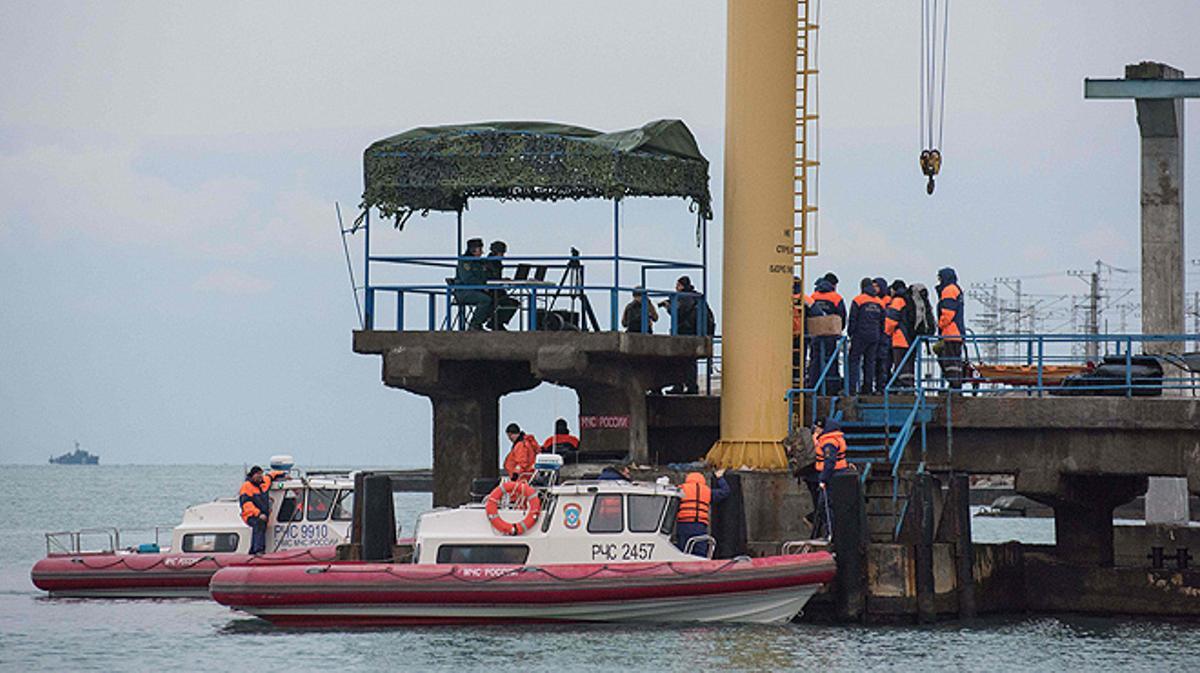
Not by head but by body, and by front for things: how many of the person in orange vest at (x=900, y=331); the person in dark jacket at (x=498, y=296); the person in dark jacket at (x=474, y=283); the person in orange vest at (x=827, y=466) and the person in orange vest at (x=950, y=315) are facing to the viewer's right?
2

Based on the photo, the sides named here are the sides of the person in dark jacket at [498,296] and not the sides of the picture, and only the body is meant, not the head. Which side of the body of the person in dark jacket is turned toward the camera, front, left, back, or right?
right

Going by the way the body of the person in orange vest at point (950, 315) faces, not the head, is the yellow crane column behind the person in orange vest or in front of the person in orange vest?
in front

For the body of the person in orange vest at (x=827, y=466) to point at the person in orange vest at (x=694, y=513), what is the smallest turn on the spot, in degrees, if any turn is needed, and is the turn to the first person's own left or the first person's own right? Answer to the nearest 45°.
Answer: approximately 45° to the first person's own left

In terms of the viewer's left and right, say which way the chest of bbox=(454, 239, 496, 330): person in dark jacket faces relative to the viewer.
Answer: facing to the right of the viewer

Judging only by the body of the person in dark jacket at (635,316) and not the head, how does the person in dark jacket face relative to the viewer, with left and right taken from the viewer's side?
facing away from the viewer

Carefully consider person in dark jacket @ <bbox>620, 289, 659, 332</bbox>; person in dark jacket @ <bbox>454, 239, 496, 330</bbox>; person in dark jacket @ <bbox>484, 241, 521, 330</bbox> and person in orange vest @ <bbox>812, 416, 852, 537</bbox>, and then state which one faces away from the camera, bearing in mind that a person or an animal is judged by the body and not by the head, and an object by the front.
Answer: person in dark jacket @ <bbox>620, 289, 659, 332</bbox>

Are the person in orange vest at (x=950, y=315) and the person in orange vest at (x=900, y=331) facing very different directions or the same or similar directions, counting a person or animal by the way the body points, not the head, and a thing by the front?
same or similar directions

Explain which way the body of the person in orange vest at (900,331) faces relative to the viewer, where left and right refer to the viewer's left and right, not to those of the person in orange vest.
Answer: facing to the left of the viewer

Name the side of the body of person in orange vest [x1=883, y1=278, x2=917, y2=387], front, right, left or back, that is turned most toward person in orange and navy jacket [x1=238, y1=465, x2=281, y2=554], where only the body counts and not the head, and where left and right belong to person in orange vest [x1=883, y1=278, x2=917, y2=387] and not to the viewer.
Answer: front

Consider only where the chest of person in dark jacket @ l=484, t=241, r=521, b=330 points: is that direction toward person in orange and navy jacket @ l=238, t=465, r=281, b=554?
no

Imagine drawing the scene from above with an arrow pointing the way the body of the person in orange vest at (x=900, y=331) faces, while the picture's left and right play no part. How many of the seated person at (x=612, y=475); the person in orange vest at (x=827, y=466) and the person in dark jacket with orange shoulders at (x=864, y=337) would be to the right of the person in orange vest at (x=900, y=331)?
0

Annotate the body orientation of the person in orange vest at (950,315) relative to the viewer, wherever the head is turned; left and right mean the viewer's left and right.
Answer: facing to the left of the viewer

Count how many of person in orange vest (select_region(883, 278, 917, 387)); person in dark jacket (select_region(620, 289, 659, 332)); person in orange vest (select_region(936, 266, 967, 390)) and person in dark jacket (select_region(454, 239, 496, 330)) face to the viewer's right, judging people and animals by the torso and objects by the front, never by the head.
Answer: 1

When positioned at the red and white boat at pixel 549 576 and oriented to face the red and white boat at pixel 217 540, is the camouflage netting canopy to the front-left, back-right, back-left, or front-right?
front-right

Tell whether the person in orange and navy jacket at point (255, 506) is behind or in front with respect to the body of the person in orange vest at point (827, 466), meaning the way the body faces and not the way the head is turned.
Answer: in front

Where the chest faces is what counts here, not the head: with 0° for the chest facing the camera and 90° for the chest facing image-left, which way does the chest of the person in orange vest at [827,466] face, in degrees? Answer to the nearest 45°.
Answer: approximately 90°

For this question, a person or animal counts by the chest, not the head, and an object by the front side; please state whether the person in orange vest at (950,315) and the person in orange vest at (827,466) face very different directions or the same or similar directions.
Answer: same or similar directions
